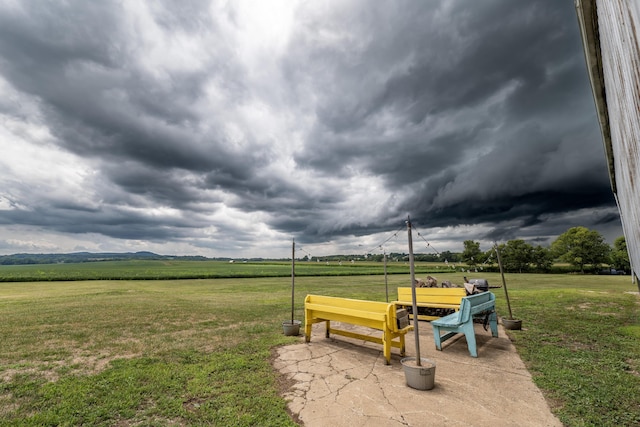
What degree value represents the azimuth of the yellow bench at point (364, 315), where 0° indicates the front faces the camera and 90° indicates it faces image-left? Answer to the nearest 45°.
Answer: approximately 225°
